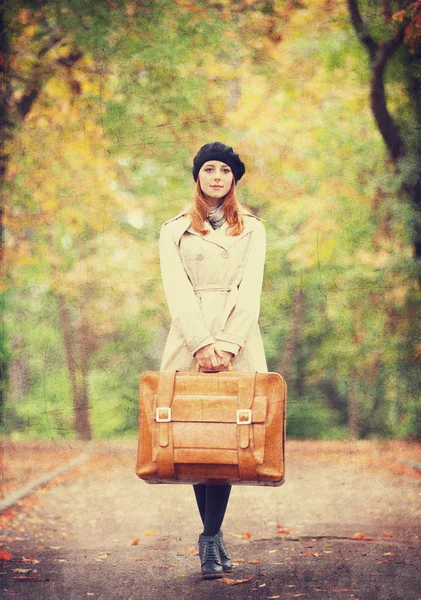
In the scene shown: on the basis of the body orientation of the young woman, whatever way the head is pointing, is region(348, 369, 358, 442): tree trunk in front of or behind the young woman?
behind

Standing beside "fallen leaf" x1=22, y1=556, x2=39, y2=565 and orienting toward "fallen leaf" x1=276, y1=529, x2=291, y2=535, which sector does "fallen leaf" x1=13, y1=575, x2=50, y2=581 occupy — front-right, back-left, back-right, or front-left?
back-right

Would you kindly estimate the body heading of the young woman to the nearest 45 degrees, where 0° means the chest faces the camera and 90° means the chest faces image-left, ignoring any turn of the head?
approximately 0°
